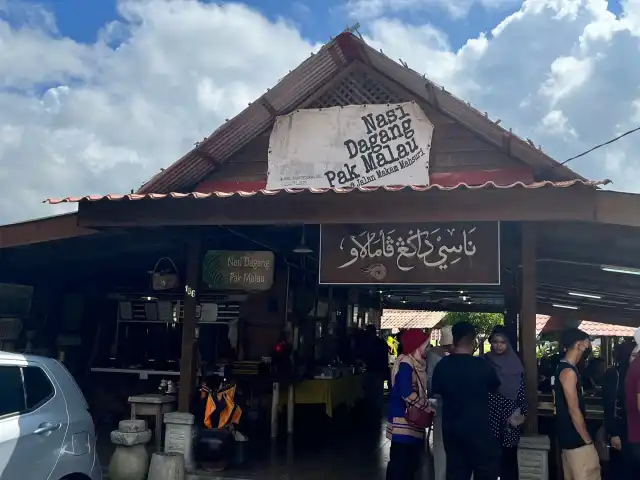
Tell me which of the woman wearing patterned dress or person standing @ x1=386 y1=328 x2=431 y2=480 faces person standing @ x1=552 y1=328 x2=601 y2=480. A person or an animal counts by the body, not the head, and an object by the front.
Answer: person standing @ x1=386 y1=328 x2=431 y2=480

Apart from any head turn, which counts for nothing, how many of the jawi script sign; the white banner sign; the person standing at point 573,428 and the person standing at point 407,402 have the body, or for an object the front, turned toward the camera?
2

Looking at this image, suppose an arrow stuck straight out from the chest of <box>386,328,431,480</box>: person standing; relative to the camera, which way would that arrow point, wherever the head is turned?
to the viewer's right

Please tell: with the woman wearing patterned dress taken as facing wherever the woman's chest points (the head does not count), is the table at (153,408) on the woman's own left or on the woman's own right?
on the woman's own right

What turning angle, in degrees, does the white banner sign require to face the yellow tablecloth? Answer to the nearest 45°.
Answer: approximately 180°

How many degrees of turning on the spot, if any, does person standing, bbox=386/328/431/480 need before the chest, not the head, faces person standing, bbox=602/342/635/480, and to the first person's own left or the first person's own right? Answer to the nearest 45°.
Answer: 0° — they already face them

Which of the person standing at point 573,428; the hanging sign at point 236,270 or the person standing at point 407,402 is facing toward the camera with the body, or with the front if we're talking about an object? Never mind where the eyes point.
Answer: the hanging sign

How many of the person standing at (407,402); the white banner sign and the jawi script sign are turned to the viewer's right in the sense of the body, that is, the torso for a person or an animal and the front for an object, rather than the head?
1

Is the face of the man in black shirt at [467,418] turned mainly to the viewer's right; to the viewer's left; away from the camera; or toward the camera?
away from the camera
